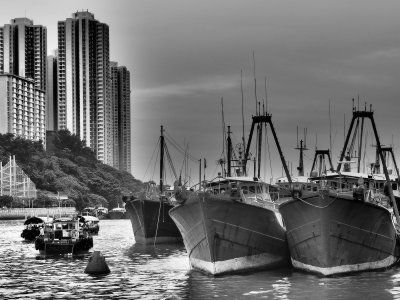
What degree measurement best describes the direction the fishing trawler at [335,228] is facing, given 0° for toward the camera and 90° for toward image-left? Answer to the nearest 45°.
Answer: approximately 0°
